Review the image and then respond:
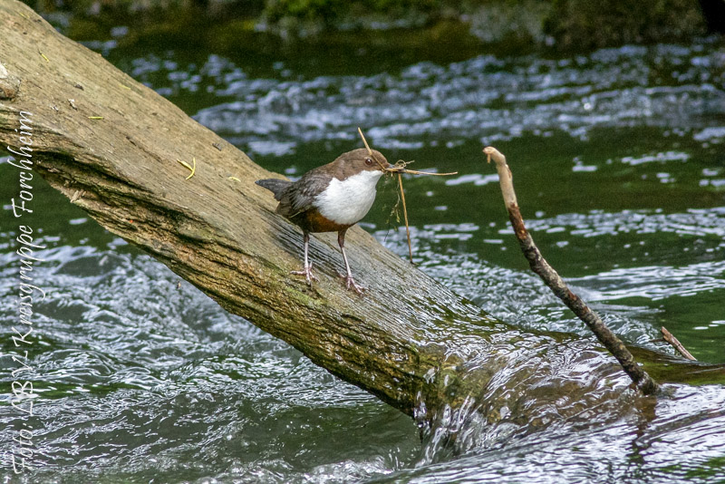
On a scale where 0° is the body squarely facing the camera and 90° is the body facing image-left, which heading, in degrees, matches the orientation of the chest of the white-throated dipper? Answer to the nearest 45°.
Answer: approximately 315°
